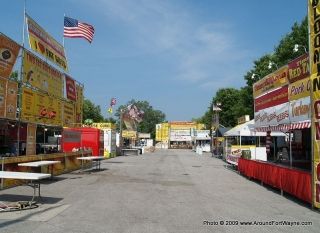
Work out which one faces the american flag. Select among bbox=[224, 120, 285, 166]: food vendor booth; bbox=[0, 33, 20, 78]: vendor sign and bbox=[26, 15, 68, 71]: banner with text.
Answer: the food vendor booth

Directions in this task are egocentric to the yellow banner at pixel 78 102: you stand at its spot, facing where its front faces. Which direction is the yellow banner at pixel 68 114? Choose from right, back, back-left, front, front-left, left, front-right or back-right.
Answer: front-right

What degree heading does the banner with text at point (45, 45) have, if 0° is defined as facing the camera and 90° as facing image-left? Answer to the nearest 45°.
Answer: approximately 315°

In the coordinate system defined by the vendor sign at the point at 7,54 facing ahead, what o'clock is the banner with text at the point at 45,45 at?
The banner with text is roughly at 8 o'clock from the vendor sign.

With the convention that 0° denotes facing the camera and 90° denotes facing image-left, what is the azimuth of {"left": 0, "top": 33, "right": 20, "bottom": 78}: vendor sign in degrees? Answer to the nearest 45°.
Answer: approximately 315°

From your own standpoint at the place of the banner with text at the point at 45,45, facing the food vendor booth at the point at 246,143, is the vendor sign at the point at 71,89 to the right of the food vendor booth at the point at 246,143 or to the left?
left

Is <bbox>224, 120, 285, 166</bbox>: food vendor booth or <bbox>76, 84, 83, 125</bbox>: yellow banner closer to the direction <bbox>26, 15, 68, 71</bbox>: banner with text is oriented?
the food vendor booth

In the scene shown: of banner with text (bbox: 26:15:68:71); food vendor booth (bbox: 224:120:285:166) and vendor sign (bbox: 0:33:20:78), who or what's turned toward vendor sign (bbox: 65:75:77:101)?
the food vendor booth

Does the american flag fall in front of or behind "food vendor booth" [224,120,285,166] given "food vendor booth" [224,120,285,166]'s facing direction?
in front

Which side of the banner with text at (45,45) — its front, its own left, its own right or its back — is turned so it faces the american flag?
left

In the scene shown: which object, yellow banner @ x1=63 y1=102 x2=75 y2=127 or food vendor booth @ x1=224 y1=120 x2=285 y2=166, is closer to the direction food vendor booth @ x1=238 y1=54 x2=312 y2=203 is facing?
the yellow banner

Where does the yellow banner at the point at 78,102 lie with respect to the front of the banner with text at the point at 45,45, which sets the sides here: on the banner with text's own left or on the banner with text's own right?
on the banner with text's own left
